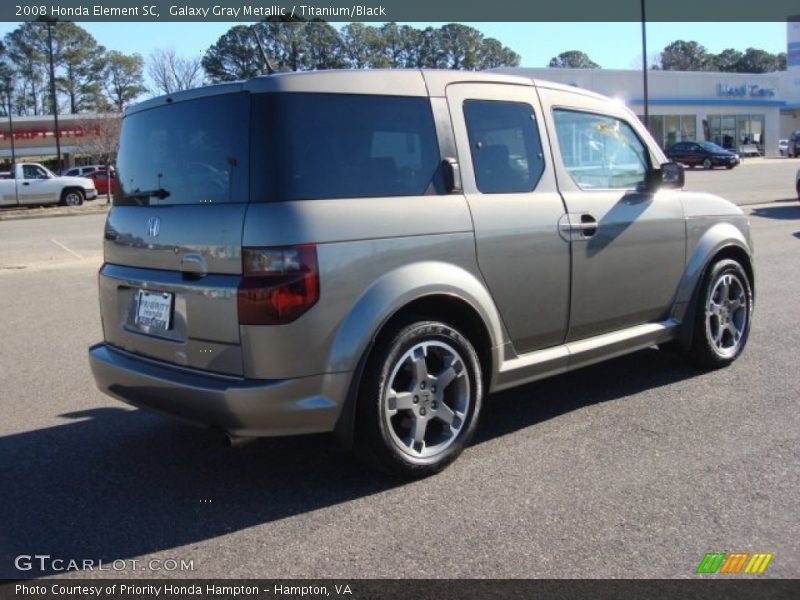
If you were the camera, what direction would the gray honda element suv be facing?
facing away from the viewer and to the right of the viewer

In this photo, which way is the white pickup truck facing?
to the viewer's right

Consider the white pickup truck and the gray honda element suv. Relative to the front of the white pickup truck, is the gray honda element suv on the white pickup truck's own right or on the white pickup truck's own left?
on the white pickup truck's own right

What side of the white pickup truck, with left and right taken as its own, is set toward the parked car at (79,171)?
left

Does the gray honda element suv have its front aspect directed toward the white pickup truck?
no

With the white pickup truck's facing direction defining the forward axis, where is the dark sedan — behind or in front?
in front

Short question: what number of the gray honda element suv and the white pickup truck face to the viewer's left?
0
